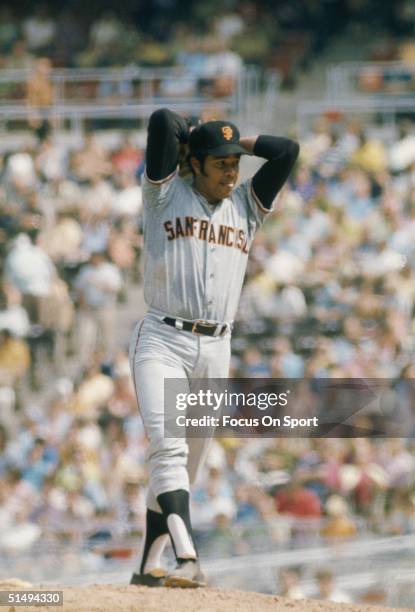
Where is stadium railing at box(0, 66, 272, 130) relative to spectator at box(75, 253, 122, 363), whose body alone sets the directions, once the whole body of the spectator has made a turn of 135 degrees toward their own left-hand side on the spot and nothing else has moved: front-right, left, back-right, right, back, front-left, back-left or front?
front-left

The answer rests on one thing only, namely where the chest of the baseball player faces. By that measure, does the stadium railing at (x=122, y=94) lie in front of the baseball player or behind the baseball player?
behind

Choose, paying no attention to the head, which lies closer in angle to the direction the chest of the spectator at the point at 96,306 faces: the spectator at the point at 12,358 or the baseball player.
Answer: the baseball player

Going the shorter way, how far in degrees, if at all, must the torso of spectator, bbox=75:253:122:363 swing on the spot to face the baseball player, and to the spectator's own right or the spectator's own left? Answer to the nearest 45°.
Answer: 0° — they already face them

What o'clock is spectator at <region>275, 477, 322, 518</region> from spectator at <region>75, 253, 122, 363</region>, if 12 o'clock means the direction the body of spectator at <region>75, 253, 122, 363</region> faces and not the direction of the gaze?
spectator at <region>275, 477, 322, 518</region> is roughly at 11 o'clock from spectator at <region>75, 253, 122, 363</region>.

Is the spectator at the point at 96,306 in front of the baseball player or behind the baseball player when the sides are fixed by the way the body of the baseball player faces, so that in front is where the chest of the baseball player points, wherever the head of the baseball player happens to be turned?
behind

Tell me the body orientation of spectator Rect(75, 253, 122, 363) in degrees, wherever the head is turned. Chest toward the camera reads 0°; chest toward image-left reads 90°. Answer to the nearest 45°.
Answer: approximately 0°

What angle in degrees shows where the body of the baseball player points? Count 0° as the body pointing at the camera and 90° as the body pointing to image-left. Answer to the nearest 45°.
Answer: approximately 315°

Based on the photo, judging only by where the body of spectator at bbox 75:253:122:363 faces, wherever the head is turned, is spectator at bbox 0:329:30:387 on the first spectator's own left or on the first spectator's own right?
on the first spectator's own right
